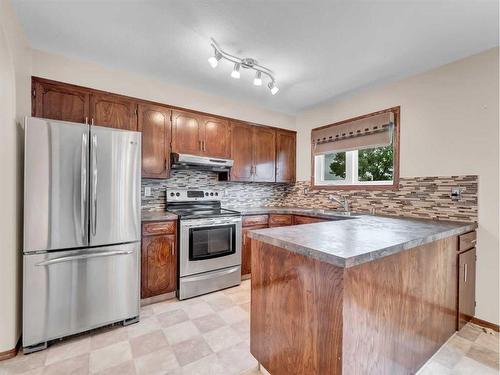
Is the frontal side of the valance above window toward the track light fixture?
yes

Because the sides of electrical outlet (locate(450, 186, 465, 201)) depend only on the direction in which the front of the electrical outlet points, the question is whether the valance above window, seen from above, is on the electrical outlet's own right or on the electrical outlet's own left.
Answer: on the electrical outlet's own right

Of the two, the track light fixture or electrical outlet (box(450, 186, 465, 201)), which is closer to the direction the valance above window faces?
the track light fixture

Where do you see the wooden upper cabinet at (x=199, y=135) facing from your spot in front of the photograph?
facing the viewer and to the right of the viewer

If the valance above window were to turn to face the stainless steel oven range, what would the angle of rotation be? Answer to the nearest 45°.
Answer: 0° — it already faces it

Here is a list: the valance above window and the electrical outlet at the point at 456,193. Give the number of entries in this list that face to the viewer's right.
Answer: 0

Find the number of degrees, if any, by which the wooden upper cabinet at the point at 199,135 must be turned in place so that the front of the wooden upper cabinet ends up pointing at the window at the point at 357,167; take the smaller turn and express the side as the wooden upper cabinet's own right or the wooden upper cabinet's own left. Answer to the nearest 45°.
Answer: approximately 45° to the wooden upper cabinet's own left

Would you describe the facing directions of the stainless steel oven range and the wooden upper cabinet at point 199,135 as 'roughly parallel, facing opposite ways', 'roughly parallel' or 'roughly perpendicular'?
roughly parallel

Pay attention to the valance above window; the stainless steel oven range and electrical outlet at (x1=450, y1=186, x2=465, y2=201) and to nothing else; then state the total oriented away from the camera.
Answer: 0

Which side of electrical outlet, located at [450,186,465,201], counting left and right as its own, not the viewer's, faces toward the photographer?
front

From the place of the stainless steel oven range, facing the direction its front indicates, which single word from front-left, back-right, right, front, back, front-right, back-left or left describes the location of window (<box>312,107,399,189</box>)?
front-left

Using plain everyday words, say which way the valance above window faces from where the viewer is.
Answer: facing the viewer and to the left of the viewer

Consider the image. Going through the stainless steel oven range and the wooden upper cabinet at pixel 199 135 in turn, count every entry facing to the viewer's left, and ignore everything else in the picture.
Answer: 0

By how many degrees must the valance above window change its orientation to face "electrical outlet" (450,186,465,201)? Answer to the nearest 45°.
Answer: approximately 90° to its left
